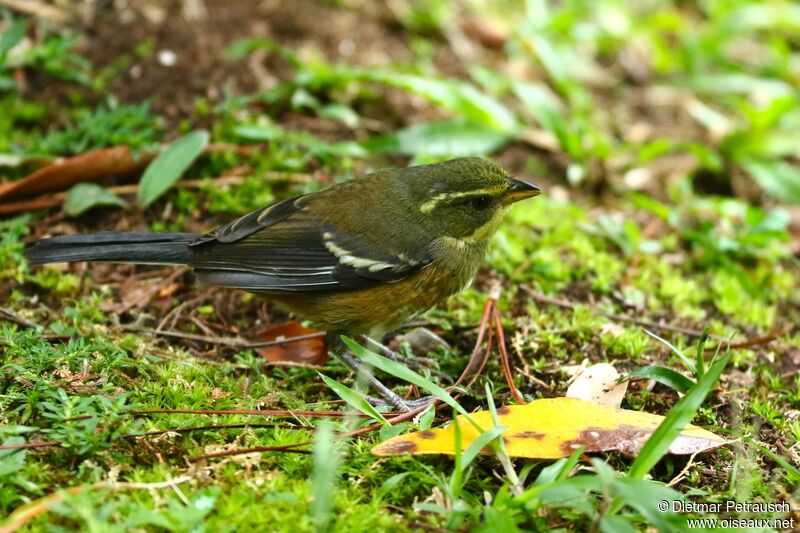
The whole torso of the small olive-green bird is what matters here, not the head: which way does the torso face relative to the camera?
to the viewer's right

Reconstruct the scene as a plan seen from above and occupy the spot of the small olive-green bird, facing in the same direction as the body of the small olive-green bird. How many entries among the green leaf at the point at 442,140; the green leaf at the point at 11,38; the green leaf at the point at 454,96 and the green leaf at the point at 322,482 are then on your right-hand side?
1

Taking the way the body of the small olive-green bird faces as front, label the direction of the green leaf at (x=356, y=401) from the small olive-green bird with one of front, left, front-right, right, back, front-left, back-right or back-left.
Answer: right

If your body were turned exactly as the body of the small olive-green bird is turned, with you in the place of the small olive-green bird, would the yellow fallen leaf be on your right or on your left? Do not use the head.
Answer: on your right

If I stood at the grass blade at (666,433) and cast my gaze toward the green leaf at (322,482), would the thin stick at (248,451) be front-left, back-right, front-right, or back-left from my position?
front-right

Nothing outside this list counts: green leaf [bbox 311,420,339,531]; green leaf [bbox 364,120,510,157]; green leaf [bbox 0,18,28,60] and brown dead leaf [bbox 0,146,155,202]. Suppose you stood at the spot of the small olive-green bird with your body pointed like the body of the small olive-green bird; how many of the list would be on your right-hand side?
1

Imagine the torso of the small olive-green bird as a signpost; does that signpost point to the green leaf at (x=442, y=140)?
no

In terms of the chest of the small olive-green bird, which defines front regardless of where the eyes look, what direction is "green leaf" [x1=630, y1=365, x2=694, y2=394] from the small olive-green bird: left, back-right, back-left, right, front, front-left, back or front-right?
front-right

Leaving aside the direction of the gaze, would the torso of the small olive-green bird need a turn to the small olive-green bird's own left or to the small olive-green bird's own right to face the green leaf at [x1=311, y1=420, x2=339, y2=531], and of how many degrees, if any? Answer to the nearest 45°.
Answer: approximately 90° to the small olive-green bird's own right

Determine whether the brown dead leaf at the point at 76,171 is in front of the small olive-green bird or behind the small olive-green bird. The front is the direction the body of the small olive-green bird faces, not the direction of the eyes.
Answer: behind
